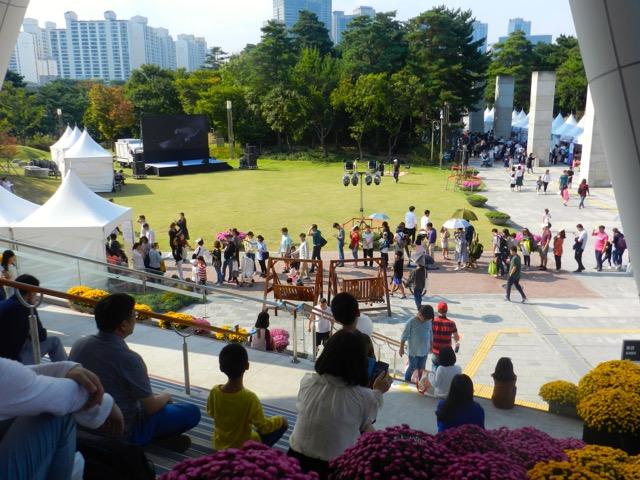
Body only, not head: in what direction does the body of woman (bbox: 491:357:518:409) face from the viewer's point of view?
away from the camera

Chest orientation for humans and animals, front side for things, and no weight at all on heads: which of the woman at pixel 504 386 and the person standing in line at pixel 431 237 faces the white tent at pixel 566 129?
the woman

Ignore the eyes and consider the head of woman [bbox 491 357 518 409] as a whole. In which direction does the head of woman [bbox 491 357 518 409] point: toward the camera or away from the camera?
away from the camera

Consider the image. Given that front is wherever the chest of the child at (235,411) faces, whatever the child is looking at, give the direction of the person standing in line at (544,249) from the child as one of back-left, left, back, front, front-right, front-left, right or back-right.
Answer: front-right

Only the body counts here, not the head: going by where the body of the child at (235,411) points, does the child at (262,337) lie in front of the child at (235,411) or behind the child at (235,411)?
in front

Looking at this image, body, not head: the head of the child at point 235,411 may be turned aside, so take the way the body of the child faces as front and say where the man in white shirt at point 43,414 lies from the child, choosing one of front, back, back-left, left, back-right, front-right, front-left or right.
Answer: back-left

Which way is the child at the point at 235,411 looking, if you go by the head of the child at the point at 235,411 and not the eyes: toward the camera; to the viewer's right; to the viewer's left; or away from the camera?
away from the camera

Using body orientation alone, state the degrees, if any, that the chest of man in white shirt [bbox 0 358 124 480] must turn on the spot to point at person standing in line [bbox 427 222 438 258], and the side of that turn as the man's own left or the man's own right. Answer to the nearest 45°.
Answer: approximately 45° to the man's own left

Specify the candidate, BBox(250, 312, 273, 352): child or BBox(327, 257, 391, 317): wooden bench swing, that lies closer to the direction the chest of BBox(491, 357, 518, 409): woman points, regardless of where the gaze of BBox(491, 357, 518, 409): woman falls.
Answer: the wooden bench swing

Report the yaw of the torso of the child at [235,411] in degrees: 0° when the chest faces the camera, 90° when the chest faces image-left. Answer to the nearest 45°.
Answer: approximately 180°
